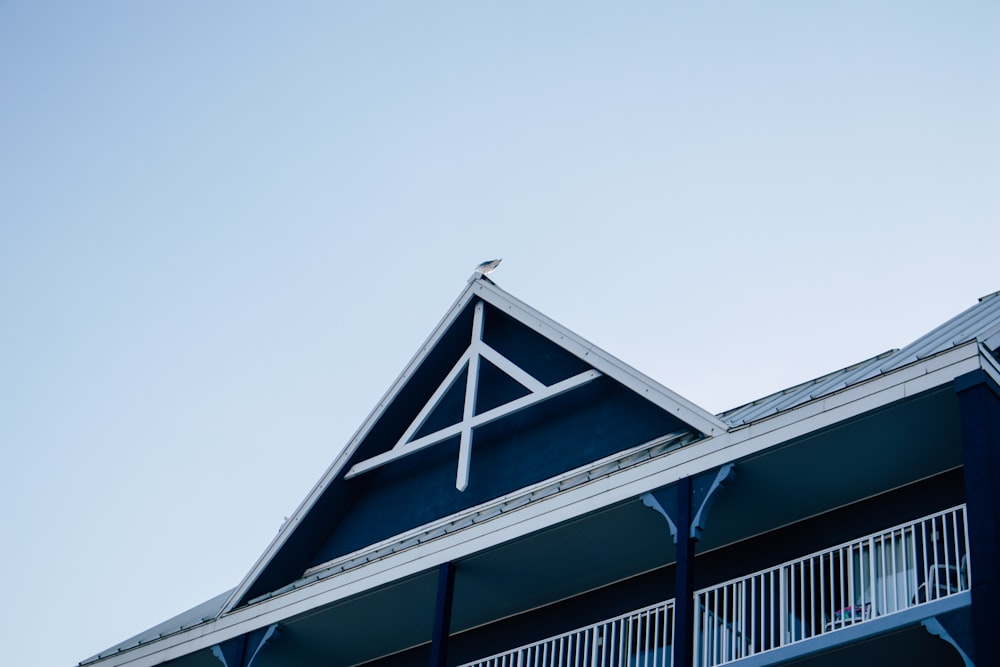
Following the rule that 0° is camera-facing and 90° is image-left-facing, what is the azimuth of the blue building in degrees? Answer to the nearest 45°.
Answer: approximately 45°
